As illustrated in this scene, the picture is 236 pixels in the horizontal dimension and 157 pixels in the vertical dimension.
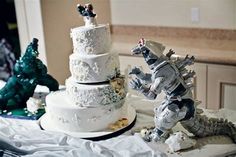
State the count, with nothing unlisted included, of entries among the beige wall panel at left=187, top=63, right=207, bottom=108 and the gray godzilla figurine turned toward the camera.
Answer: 1

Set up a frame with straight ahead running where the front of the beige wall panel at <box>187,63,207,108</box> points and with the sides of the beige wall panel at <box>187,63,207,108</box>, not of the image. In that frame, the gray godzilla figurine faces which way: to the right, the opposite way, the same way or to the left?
to the right

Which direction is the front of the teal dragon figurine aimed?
to the viewer's right

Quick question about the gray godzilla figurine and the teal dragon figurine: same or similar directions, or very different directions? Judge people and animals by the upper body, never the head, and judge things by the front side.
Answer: very different directions

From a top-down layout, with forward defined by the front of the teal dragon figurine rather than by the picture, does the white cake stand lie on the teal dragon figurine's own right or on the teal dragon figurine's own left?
on the teal dragon figurine's own right

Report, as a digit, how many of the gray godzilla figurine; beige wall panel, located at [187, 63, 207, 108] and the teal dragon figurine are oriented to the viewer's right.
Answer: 1

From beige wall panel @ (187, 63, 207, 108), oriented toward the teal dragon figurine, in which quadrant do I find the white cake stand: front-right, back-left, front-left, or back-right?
front-left

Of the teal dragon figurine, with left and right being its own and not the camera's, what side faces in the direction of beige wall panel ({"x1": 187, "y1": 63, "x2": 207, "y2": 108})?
front

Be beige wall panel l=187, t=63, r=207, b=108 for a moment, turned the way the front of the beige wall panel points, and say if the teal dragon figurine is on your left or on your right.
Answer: on your right

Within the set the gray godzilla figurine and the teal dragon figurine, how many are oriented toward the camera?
0

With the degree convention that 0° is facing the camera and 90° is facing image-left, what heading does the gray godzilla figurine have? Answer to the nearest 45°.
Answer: approximately 90°

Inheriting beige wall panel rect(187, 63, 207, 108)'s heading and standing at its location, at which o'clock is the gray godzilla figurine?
The gray godzilla figurine is roughly at 12 o'clock from the beige wall panel.

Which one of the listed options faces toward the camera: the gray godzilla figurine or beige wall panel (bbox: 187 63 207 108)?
the beige wall panel

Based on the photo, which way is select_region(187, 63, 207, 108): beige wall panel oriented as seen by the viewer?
toward the camera
